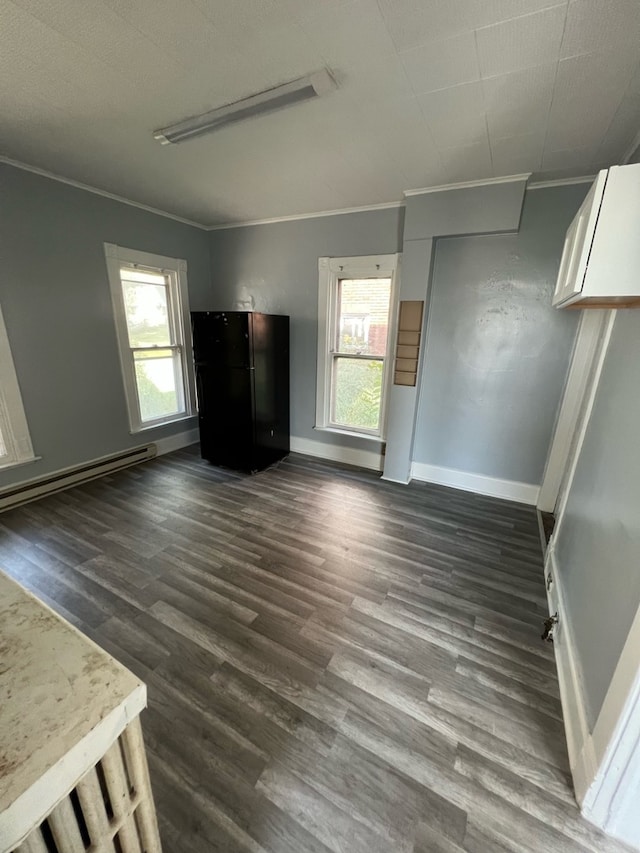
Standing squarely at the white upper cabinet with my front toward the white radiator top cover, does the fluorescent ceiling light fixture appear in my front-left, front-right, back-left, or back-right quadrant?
front-right

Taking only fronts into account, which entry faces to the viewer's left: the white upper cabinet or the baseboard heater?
the white upper cabinet

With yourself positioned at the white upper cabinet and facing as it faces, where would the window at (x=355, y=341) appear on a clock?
The window is roughly at 1 o'clock from the white upper cabinet.

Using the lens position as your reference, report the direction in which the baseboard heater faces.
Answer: facing the viewer and to the right of the viewer

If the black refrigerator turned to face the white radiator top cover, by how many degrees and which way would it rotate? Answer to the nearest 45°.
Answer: approximately 45° to its left

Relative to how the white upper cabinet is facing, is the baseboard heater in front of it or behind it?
in front

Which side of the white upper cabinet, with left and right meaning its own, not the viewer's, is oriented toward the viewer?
left

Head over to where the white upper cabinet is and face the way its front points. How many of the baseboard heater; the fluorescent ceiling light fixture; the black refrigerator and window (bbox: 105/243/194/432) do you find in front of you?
4

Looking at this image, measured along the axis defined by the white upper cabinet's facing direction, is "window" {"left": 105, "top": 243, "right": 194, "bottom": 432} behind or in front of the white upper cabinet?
in front

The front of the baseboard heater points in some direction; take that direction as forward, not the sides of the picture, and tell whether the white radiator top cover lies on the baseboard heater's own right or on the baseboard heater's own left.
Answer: on the baseboard heater's own right

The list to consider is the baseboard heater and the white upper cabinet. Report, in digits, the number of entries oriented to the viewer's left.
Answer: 1

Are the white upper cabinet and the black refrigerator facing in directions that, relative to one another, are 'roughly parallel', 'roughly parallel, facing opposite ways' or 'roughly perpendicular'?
roughly perpendicular

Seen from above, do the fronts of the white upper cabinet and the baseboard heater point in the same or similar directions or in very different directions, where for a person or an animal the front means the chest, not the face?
very different directions

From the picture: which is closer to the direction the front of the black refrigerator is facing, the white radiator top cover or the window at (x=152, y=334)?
the white radiator top cover

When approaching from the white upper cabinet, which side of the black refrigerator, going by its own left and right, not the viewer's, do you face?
left

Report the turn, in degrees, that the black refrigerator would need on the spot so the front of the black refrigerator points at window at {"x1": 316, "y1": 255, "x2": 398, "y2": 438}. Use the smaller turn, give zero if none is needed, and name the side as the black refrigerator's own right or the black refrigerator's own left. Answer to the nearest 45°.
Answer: approximately 135° to the black refrigerator's own left

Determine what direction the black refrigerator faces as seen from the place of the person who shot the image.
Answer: facing the viewer and to the left of the viewer
